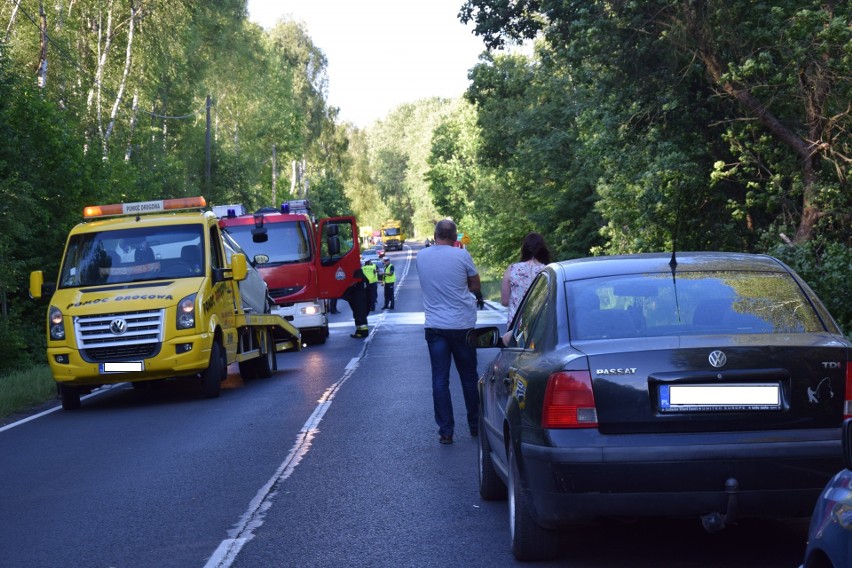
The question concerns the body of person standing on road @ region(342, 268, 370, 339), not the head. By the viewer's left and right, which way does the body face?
facing to the left of the viewer

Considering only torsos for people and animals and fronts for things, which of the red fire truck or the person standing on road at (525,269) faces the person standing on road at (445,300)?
the red fire truck

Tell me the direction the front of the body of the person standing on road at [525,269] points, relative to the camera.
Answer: away from the camera

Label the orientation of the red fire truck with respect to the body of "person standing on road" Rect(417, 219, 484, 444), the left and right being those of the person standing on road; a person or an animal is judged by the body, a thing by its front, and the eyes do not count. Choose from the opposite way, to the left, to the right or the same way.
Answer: the opposite way

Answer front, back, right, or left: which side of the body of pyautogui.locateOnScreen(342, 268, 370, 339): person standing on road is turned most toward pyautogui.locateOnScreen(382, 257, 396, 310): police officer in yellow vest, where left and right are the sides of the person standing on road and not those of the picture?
right

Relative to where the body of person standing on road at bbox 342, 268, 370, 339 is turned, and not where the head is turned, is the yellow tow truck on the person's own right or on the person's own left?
on the person's own left

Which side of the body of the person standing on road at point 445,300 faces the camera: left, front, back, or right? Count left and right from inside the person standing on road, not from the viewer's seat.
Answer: back

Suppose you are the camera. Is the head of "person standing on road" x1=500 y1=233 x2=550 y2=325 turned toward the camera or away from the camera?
away from the camera

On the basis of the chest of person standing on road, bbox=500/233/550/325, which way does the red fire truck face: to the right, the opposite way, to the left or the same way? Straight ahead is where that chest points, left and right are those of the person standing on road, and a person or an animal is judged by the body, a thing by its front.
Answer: the opposite way

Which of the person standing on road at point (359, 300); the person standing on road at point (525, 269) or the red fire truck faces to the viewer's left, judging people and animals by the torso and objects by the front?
the person standing on road at point (359, 300)

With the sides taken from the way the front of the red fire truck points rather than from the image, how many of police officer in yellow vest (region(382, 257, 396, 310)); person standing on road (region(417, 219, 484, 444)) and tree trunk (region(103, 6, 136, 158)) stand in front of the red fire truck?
1

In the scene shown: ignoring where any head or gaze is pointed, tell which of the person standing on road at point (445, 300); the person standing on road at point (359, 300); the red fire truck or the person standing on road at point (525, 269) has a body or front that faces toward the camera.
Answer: the red fire truck

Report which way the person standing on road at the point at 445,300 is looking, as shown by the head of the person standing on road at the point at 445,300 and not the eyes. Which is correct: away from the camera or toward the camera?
away from the camera
